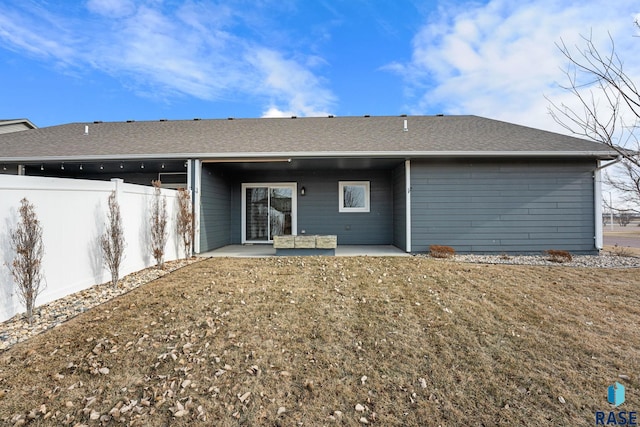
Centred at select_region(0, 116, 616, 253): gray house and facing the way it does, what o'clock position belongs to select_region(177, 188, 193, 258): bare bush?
The bare bush is roughly at 1 o'clock from the gray house.

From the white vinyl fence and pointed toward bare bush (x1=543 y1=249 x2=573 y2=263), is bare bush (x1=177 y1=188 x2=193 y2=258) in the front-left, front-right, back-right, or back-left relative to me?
front-left

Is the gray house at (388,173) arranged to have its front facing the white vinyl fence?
no

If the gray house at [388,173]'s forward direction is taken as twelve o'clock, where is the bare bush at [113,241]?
The bare bush is roughly at 8 o'clock from the gray house.

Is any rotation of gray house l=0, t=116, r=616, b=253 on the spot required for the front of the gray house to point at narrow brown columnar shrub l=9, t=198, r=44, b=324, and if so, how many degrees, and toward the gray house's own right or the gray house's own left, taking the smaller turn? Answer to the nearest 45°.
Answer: approximately 135° to the gray house's own left

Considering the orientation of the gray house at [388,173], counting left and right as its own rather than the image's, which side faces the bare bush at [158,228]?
left

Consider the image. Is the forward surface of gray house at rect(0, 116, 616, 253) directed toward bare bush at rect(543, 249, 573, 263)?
no

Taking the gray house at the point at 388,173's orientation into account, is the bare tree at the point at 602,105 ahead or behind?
behind

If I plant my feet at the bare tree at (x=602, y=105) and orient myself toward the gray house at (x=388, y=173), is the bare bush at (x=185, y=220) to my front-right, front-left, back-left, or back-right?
front-left

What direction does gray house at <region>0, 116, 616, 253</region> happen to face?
away from the camera
